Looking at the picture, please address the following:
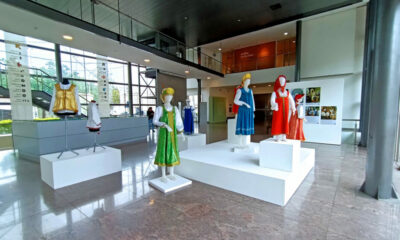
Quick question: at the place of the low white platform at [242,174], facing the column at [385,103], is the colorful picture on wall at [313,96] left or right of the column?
left

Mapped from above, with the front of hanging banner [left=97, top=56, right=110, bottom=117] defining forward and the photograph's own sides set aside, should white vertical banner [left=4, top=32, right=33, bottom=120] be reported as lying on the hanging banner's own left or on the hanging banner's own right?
on the hanging banner's own right

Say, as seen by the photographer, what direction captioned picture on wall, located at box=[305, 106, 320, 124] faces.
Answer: facing the viewer

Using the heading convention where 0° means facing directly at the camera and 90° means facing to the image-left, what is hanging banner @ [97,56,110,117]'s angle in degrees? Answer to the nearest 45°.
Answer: approximately 315°

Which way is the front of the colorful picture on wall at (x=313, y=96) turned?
toward the camera

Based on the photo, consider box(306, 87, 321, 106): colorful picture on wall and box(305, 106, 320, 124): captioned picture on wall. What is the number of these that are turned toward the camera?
2

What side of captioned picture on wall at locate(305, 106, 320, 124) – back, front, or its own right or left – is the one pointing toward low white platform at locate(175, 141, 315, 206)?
front

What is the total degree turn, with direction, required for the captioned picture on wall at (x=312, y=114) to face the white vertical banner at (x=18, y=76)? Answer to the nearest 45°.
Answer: approximately 45° to its right

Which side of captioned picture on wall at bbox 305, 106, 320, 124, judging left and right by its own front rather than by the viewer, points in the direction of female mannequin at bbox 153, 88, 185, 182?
front

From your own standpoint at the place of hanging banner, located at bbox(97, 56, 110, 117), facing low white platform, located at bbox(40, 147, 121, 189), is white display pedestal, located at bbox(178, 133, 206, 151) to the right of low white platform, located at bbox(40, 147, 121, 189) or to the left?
left

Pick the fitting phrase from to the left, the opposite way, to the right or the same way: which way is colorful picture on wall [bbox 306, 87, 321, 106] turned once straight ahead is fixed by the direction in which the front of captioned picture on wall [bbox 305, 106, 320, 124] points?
the same way

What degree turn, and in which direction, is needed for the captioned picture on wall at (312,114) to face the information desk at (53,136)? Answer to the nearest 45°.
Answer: approximately 45° to its right
